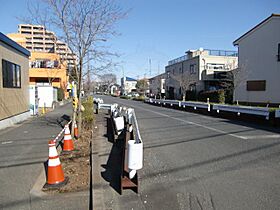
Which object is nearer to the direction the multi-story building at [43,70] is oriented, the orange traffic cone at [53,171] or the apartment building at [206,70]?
the orange traffic cone

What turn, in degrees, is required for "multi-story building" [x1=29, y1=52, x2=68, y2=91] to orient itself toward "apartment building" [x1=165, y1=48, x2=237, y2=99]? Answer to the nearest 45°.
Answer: approximately 45° to its left

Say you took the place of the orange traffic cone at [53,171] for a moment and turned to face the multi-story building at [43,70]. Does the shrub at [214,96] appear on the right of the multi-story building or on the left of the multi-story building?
right

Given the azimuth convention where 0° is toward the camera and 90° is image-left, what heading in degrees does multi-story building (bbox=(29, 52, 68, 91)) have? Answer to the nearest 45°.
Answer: approximately 0°

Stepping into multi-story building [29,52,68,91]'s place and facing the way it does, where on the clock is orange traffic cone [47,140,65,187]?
The orange traffic cone is roughly at 12 o'clock from the multi-story building.

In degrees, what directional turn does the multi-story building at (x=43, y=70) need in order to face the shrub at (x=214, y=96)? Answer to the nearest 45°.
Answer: approximately 45° to its left

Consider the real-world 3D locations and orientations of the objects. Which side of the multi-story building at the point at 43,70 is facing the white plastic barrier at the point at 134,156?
front

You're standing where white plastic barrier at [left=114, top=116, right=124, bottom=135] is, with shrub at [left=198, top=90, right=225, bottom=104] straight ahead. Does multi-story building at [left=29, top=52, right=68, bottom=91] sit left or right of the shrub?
left

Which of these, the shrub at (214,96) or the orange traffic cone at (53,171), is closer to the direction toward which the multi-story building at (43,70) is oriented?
the orange traffic cone

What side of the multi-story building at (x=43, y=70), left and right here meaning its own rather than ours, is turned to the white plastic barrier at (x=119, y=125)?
front

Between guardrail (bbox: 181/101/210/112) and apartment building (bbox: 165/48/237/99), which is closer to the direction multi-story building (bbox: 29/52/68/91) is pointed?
the guardrail

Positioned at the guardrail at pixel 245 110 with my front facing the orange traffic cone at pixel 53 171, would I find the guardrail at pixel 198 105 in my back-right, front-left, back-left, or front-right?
back-right
